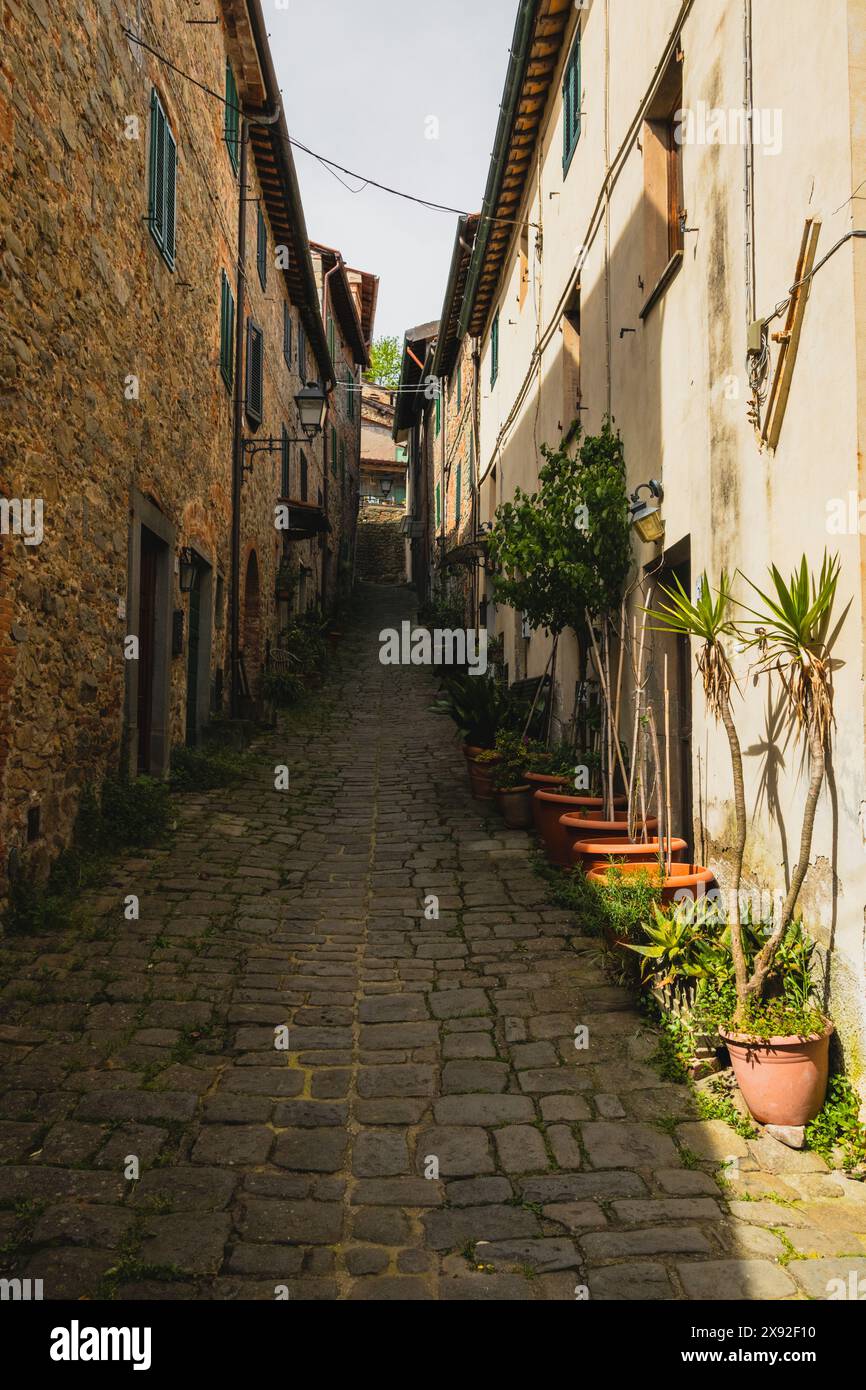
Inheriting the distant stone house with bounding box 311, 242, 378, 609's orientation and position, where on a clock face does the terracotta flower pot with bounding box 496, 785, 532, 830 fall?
The terracotta flower pot is roughly at 3 o'clock from the distant stone house.

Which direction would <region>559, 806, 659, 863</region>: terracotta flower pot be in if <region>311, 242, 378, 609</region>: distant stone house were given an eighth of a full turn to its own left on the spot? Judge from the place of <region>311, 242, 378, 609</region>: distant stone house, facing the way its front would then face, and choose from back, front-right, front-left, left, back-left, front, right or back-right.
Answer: back-right

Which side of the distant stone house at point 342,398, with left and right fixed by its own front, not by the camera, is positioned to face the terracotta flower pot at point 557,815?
right

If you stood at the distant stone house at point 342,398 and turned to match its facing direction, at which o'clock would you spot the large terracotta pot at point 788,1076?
The large terracotta pot is roughly at 3 o'clock from the distant stone house.

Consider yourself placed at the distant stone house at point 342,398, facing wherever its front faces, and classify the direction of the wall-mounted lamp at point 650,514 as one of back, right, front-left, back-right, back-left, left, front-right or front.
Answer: right

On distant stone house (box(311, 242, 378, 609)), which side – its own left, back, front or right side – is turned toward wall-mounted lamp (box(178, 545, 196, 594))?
right

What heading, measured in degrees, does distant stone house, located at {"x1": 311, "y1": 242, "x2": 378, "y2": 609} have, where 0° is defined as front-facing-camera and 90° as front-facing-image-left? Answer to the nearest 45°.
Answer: approximately 270°

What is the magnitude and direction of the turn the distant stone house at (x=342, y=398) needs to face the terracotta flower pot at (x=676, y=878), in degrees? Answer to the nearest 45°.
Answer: approximately 90° to its right

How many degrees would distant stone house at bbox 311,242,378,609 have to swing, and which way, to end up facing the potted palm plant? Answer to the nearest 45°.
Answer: approximately 90° to its right

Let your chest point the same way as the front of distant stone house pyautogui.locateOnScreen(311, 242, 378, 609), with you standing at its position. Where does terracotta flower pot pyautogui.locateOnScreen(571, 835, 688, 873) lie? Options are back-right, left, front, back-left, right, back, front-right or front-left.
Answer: right

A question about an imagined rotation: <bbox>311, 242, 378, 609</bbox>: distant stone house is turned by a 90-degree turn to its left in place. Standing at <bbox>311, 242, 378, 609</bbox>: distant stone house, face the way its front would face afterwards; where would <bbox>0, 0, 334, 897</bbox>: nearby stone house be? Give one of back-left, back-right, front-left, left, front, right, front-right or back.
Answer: back
